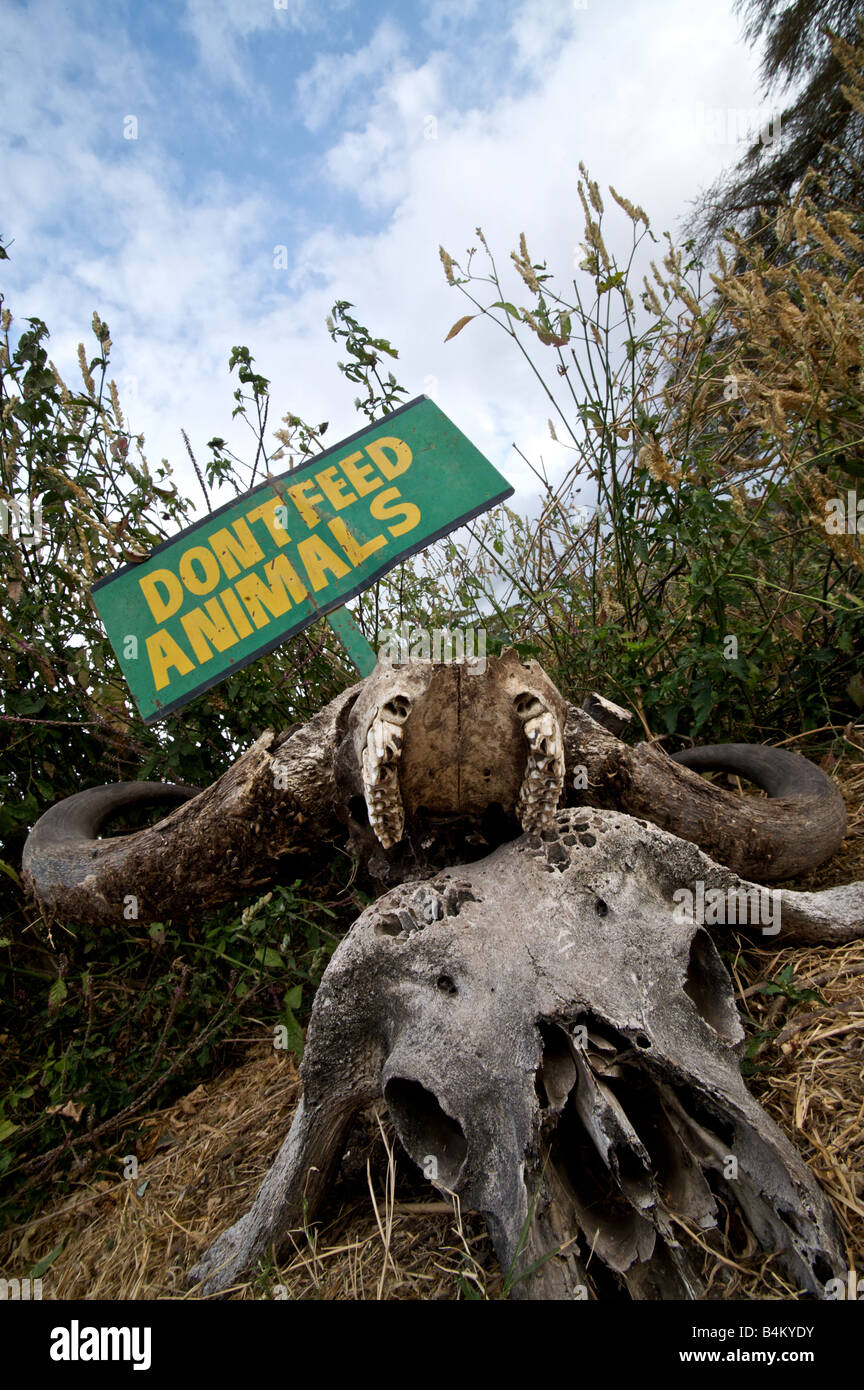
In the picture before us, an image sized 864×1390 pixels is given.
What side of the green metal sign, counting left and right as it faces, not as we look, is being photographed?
front
